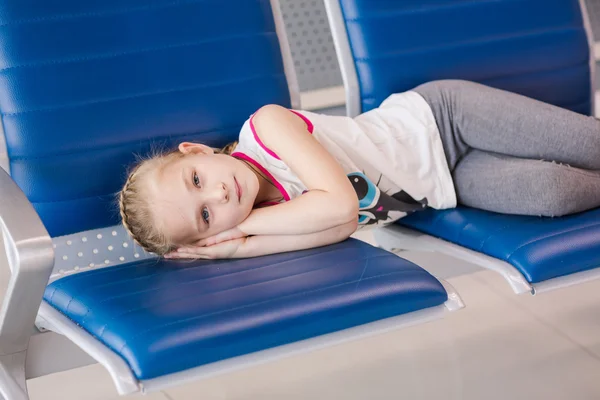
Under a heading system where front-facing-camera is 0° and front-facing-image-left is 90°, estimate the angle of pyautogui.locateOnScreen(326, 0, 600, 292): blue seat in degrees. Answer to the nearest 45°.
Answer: approximately 315°

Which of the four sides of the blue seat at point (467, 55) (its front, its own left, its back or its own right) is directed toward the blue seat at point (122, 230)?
right

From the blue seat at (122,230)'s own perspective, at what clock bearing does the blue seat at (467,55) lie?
the blue seat at (467,55) is roughly at 10 o'clock from the blue seat at (122,230).
